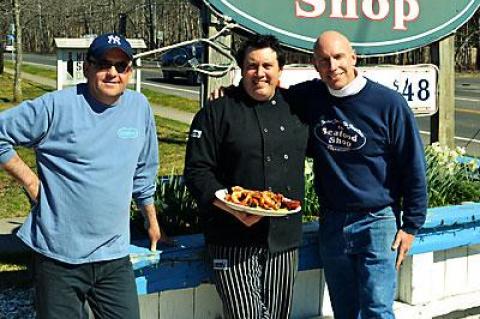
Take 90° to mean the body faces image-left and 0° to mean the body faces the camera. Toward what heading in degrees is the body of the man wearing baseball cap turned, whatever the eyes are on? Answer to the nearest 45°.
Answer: approximately 315°

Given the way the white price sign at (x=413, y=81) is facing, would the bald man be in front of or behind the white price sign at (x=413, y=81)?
in front

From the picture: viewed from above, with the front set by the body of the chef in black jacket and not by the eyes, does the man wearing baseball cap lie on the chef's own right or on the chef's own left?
on the chef's own right

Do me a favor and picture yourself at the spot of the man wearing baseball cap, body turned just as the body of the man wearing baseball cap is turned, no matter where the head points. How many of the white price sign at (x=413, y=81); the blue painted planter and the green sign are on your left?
3

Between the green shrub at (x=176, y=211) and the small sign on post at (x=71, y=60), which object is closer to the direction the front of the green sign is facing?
the green shrub

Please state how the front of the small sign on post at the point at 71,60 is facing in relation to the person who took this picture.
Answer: facing the viewer

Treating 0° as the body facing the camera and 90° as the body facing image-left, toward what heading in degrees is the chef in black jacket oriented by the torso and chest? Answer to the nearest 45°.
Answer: approximately 315°

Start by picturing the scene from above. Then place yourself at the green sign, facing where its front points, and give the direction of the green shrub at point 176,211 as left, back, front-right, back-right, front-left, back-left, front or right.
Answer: front-right

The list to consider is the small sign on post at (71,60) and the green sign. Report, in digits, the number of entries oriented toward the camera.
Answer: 2

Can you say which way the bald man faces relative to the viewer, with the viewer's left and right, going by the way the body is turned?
facing the viewer and to the left of the viewer

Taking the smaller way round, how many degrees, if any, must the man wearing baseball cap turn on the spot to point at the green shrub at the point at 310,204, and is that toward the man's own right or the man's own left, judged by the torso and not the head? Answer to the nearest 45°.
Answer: approximately 90° to the man's own left

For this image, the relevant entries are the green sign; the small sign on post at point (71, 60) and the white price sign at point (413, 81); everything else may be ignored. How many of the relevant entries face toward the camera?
3

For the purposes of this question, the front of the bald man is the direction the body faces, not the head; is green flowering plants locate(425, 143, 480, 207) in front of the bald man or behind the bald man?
behind
